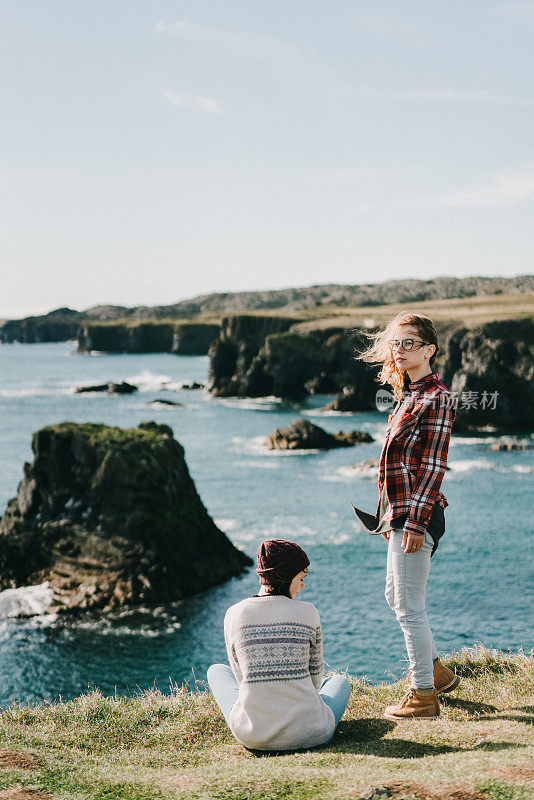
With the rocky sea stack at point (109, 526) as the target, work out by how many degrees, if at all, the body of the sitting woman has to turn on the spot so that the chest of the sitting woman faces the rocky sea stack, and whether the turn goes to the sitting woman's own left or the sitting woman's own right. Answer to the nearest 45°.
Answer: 0° — they already face it

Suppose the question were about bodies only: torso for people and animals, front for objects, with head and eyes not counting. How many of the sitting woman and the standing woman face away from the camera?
1

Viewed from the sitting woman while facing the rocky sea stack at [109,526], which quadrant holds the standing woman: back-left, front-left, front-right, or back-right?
front-right

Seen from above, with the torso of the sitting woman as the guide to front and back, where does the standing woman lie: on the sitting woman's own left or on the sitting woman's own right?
on the sitting woman's own right

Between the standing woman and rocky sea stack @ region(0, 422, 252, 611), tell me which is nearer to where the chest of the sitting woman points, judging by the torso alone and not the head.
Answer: the rocky sea stack

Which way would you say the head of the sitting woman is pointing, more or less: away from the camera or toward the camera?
away from the camera

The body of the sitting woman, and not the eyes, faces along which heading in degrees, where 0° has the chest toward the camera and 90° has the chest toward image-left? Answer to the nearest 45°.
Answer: approximately 180°

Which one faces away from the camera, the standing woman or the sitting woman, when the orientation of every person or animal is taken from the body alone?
the sitting woman
